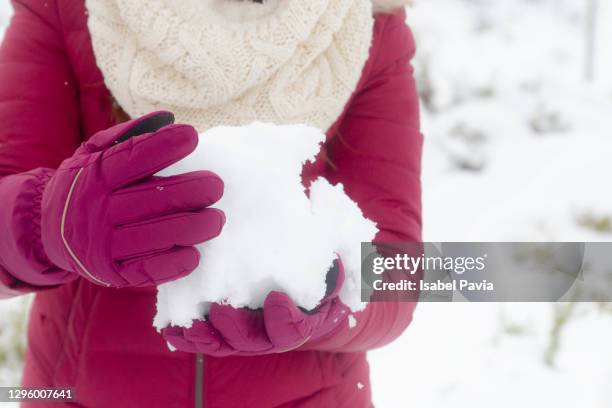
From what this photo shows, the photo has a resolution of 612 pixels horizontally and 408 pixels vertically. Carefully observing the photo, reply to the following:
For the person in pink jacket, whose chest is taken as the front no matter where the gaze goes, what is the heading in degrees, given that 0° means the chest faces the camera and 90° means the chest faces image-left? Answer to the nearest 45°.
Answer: approximately 0°
